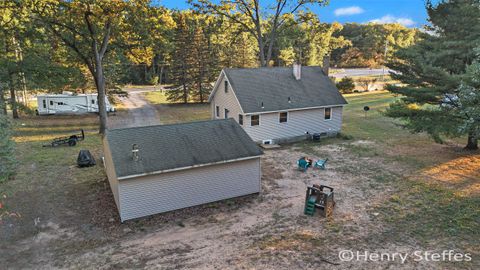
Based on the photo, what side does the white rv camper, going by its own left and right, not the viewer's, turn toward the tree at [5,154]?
right

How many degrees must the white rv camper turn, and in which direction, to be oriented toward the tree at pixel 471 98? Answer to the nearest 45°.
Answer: approximately 45° to its right

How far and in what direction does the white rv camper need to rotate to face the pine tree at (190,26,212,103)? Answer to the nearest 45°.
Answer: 0° — it already faces it

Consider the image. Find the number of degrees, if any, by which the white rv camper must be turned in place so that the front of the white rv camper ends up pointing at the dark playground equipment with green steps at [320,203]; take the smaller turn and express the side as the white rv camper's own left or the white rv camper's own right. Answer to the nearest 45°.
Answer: approximately 90° to the white rv camper's own right

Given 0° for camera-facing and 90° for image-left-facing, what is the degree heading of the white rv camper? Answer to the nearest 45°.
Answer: approximately 270°

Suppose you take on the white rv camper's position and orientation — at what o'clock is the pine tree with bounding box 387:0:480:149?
The pine tree is roughly at 2 o'clock from the white rv camper.

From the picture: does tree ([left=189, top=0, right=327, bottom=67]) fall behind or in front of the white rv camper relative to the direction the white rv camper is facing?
in front
